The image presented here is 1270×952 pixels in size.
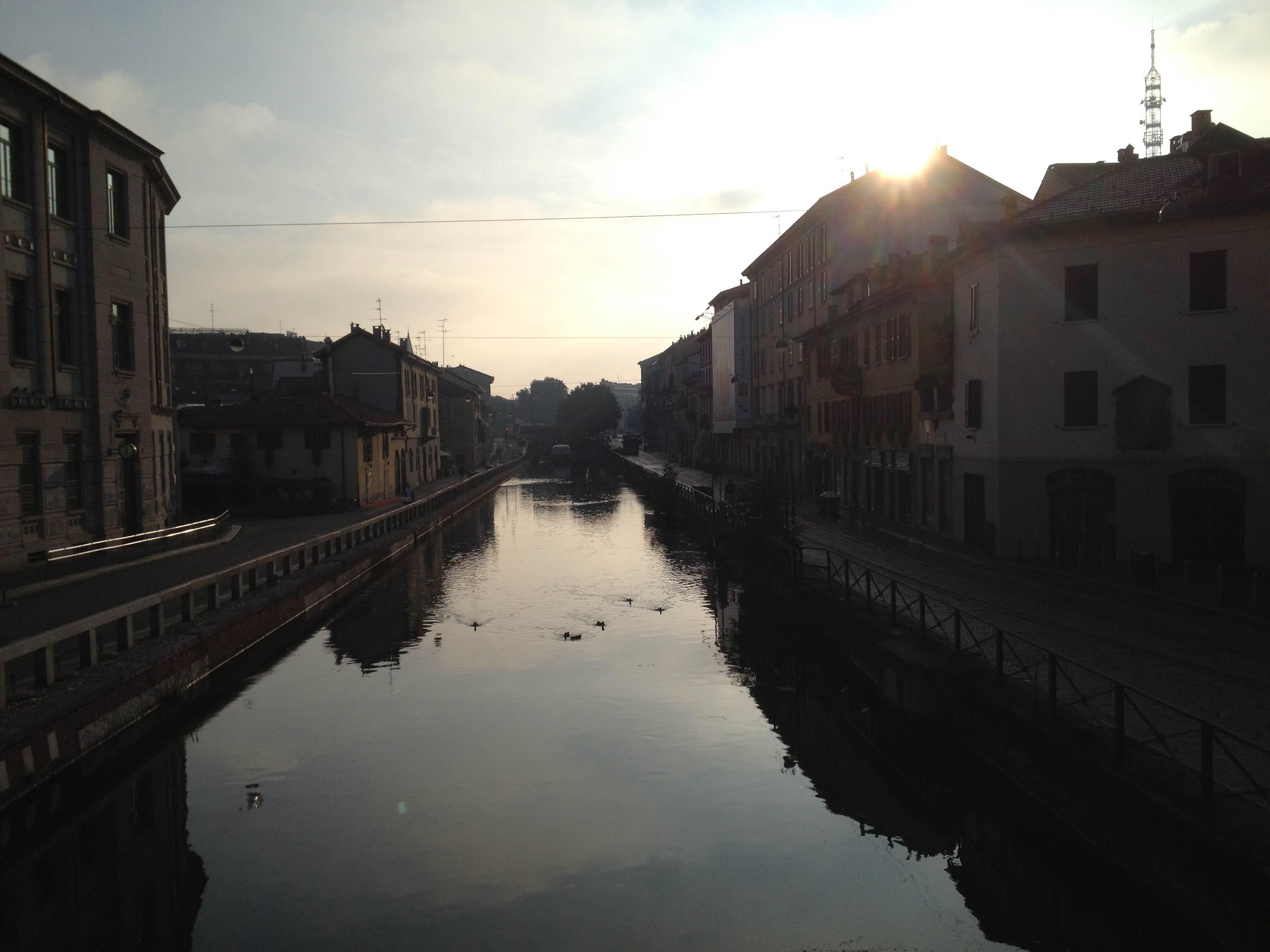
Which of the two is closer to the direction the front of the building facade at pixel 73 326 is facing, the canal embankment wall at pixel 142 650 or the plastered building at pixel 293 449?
the canal embankment wall

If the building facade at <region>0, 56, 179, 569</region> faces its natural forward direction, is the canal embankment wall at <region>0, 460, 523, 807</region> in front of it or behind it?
in front

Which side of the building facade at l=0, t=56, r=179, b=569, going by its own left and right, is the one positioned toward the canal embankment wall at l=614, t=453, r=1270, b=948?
front

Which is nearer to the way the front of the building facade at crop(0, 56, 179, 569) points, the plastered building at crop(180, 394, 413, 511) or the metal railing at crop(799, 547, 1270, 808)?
the metal railing

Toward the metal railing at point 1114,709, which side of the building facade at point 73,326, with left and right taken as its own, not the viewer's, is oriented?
front

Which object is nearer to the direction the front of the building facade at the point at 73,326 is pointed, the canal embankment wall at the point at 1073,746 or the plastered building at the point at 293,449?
the canal embankment wall

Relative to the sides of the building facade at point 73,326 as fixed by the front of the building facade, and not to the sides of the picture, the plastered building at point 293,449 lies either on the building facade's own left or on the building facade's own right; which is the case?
on the building facade's own left
